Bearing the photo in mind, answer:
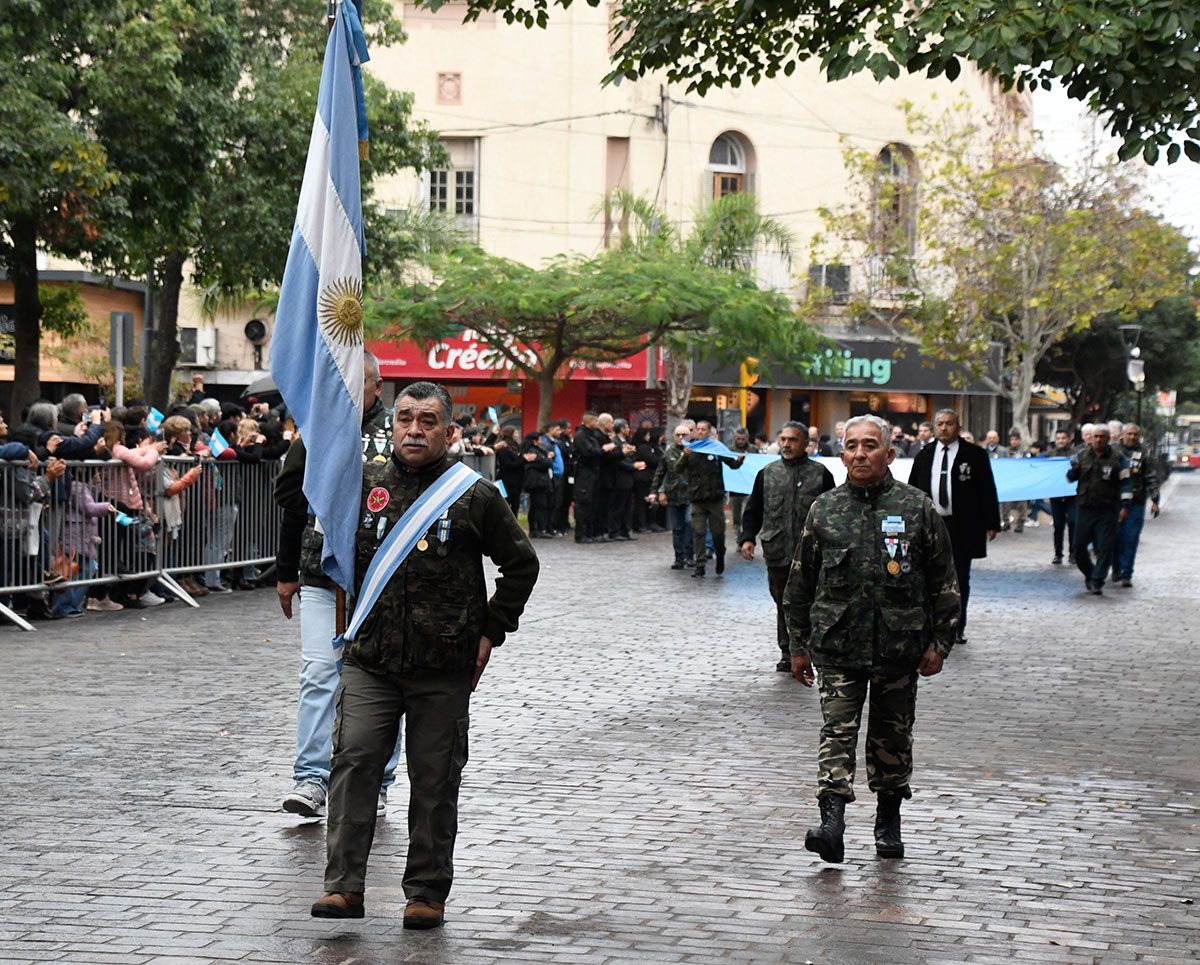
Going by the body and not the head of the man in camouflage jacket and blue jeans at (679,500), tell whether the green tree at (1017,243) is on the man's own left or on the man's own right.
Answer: on the man's own left

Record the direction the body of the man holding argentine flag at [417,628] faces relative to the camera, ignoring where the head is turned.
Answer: toward the camera

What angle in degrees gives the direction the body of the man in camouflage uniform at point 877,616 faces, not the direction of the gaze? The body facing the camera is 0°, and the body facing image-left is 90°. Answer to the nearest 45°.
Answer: approximately 0°

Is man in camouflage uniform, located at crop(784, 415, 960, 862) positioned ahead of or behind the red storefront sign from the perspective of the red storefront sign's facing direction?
ahead

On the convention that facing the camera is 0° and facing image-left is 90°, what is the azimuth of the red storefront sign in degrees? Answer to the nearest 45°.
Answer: approximately 0°

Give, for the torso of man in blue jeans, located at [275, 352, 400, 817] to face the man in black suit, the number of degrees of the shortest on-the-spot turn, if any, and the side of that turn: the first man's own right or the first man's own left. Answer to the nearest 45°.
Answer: approximately 135° to the first man's own left

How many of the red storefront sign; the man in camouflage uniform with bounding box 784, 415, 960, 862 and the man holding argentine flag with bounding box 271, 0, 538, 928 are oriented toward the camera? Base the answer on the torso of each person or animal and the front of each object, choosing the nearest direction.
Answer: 3

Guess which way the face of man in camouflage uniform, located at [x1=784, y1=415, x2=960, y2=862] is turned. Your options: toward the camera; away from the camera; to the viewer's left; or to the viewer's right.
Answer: toward the camera

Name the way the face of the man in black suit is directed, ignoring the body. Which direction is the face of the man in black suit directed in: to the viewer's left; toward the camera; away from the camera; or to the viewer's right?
toward the camera

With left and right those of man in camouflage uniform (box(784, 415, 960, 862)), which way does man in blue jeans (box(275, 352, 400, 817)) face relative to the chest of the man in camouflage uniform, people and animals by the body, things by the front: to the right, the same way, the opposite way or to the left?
the same way

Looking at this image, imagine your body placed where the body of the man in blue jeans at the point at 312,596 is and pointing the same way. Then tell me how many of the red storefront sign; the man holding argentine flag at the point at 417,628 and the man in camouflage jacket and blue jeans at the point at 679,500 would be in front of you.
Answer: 1

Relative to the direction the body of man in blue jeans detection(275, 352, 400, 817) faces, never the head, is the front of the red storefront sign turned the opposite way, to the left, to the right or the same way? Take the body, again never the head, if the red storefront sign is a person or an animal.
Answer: the same way

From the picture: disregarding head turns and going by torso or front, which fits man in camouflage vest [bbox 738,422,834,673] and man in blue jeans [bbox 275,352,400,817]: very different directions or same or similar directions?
same or similar directions

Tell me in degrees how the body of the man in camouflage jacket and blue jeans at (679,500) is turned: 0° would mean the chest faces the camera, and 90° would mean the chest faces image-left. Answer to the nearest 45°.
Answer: approximately 315°

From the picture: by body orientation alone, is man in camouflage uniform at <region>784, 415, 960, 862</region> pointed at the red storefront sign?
no

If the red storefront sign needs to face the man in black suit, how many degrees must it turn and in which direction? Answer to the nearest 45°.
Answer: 0° — it already faces them

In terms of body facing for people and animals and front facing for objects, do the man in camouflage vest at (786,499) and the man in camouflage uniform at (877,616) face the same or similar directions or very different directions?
same or similar directions

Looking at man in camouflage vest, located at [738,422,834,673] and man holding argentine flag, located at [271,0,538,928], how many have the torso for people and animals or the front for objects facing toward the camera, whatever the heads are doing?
2

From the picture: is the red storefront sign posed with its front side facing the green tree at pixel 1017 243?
no

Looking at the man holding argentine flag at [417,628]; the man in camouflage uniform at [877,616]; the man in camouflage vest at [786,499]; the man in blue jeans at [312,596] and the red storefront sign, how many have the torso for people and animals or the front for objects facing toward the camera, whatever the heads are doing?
5

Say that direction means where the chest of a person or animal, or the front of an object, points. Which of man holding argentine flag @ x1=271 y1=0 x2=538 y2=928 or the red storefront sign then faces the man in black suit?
the red storefront sign

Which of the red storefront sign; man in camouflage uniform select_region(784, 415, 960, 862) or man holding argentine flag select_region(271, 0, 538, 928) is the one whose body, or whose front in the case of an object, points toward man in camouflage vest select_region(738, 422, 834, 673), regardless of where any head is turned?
the red storefront sign

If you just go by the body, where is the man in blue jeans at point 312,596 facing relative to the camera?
toward the camera
